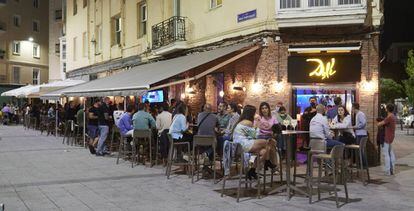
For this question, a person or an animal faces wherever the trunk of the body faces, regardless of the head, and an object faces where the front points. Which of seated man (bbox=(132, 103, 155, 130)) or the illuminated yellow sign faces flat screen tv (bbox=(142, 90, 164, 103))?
the seated man

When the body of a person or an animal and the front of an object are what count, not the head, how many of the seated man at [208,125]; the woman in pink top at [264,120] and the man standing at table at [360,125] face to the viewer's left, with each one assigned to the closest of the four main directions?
1

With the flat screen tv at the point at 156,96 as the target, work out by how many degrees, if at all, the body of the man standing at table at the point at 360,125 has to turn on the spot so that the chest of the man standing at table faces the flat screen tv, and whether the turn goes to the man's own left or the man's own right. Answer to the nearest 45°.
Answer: approximately 45° to the man's own right

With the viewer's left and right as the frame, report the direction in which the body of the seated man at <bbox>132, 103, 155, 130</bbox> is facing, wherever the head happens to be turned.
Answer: facing away from the viewer

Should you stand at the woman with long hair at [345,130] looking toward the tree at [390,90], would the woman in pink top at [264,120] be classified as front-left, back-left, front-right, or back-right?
back-left

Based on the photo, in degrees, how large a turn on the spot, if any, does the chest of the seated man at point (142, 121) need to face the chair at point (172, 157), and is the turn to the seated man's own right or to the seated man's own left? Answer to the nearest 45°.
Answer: approximately 180°

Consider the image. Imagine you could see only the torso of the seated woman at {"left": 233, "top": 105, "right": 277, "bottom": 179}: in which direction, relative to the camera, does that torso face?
to the viewer's right

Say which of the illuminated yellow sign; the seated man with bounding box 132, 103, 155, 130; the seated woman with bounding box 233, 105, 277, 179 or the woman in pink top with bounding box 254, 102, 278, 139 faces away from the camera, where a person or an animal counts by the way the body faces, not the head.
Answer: the seated man
